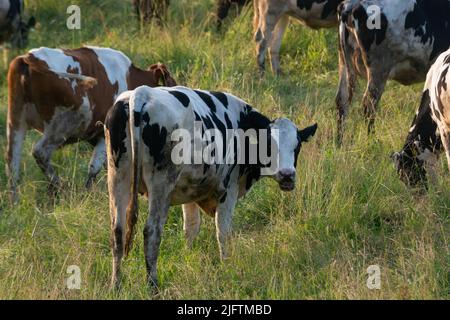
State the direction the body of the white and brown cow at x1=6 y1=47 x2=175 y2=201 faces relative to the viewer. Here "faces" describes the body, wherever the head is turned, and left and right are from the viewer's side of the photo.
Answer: facing away from the viewer and to the right of the viewer

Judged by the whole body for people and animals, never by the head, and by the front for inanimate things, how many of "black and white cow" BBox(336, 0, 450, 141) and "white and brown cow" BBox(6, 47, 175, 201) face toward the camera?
0

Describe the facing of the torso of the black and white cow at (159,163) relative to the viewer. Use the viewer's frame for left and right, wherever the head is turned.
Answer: facing away from the viewer and to the right of the viewer

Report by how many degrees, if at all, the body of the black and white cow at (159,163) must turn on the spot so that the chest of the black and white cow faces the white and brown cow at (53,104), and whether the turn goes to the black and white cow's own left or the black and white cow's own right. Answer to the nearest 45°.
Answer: approximately 90° to the black and white cow's own left

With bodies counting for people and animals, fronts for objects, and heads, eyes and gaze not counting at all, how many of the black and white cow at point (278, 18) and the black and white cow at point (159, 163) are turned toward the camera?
0

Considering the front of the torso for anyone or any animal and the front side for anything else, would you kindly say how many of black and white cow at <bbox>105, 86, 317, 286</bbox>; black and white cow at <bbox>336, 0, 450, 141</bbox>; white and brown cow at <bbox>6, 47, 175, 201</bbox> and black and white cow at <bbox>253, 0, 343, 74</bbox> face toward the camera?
0

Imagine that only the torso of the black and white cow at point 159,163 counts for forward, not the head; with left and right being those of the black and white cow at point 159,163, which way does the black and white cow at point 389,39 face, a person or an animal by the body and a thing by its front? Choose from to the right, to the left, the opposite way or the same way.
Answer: the same way

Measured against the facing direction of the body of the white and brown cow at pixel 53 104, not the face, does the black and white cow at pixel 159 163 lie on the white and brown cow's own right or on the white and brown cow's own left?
on the white and brown cow's own right

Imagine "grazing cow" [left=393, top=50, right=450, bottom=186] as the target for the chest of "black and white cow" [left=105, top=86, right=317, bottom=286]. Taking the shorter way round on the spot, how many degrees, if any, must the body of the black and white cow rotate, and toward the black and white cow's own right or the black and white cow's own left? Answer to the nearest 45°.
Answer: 0° — it already faces it
